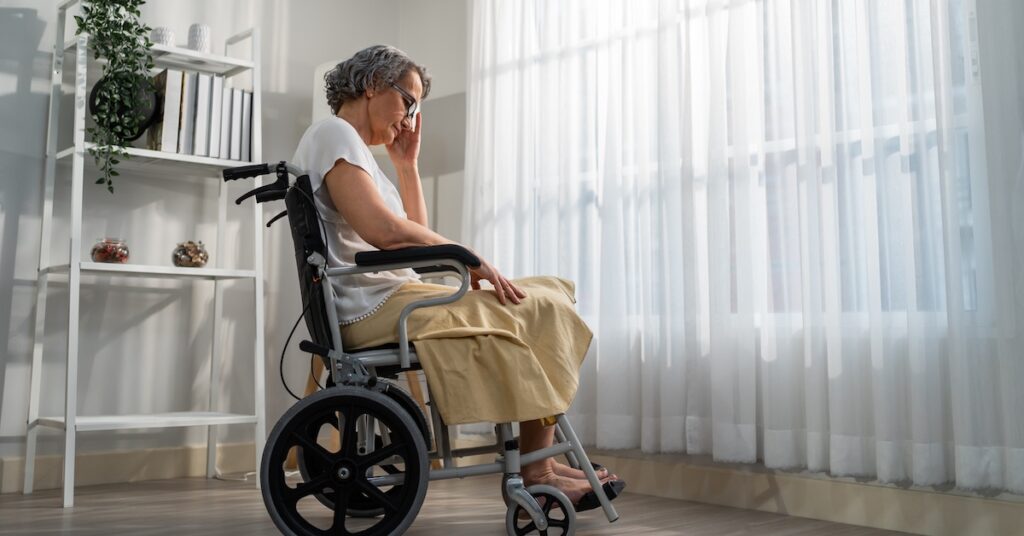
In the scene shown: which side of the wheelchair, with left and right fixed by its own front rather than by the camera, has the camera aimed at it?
right

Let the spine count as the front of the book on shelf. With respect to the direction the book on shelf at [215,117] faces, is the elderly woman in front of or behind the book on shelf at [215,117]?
in front

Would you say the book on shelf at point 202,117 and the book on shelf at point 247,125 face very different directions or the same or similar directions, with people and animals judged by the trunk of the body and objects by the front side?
same or similar directions

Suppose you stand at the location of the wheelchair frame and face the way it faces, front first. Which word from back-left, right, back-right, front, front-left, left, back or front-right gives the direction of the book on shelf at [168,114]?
back-left

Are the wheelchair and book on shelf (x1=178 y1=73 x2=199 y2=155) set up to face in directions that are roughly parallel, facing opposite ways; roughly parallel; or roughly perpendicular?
roughly perpendicular

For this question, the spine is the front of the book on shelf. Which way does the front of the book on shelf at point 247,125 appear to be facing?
toward the camera

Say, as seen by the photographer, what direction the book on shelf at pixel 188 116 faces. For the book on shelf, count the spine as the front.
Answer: facing the viewer

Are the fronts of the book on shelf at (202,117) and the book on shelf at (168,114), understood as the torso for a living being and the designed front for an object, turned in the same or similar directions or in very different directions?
same or similar directions

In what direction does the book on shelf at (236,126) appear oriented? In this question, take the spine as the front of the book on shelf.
toward the camera

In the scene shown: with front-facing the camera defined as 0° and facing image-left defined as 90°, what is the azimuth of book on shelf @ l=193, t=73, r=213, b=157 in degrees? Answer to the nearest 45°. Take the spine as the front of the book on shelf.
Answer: approximately 0°

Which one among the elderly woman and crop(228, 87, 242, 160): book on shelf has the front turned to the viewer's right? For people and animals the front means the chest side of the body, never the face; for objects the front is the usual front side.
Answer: the elderly woman

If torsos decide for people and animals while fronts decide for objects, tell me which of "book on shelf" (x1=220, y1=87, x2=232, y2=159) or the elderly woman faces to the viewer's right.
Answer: the elderly woman

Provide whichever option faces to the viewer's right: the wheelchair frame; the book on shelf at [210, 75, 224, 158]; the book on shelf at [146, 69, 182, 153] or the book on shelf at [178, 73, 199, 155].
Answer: the wheelchair frame
